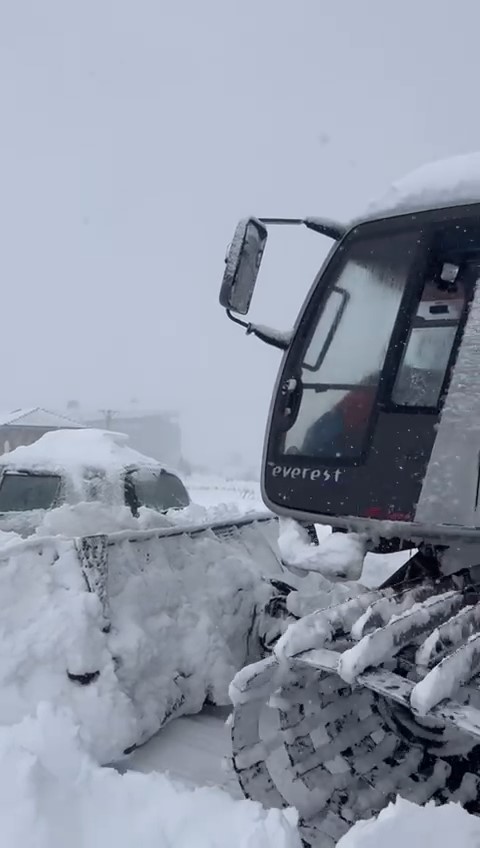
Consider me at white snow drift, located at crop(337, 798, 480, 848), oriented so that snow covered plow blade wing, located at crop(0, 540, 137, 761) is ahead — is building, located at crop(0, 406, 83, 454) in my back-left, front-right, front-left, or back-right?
front-right

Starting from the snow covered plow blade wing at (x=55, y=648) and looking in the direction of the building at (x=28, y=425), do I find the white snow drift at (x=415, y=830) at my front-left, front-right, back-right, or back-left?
back-right
